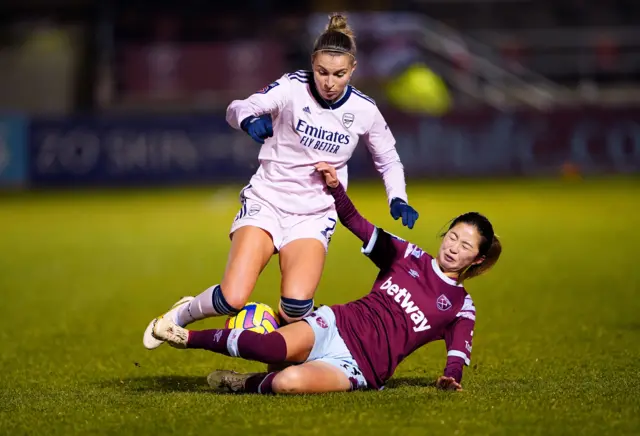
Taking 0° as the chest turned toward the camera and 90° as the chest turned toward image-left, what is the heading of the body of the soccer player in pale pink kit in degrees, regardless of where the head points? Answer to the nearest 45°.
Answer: approximately 0°

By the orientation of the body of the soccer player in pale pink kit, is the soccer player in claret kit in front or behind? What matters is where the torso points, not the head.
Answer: in front
